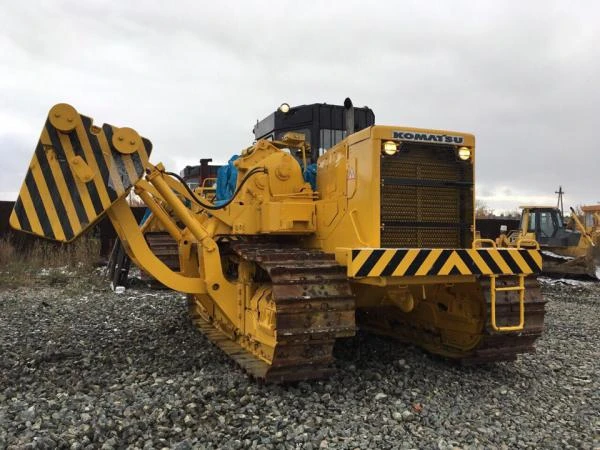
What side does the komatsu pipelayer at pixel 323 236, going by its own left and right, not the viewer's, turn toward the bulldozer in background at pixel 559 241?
left

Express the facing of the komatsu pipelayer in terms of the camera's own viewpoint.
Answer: facing the viewer and to the right of the viewer
